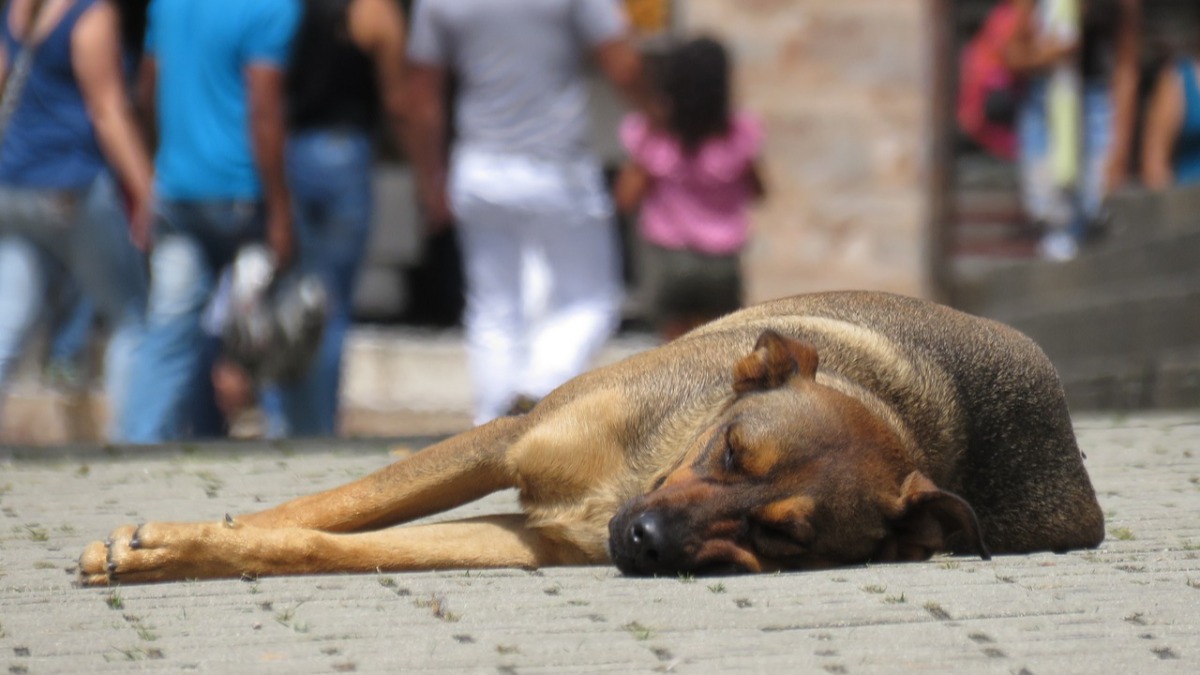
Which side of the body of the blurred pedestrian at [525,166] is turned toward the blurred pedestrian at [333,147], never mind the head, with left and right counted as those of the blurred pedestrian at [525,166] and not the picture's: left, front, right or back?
left

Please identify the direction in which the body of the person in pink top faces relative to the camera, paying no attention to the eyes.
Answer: away from the camera

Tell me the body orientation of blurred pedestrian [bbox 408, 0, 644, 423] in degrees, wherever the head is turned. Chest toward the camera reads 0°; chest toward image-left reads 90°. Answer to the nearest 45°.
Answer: approximately 180°

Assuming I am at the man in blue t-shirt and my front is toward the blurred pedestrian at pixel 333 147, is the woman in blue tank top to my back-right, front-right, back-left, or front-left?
back-left

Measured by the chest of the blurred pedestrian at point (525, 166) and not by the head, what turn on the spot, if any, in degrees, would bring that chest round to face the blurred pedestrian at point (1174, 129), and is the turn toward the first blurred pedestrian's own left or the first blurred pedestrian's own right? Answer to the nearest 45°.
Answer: approximately 45° to the first blurred pedestrian's own right

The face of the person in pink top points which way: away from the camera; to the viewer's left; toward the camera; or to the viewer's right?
away from the camera

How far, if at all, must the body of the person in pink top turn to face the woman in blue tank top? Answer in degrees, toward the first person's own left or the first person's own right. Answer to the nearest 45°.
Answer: approximately 135° to the first person's own left

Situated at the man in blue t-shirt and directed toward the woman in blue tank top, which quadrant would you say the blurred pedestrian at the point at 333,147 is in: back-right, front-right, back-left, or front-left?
back-right

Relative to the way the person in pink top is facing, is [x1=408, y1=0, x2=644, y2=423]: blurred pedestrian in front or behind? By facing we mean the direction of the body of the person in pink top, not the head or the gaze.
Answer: behind

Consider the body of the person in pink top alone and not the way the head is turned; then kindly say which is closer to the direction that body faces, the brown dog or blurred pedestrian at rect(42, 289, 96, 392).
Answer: the blurred pedestrian
